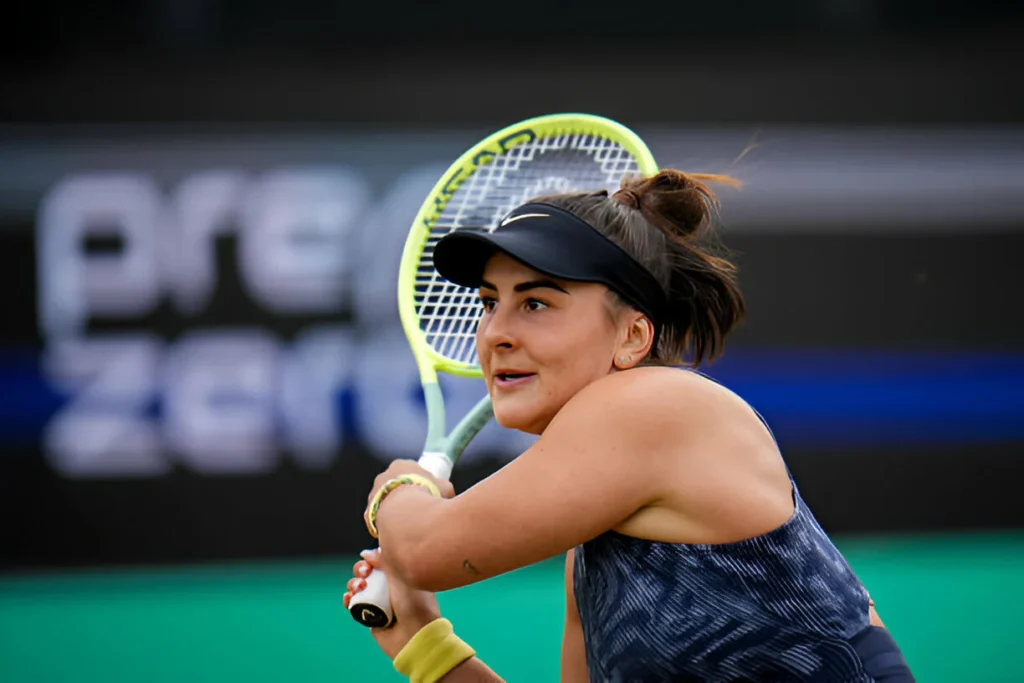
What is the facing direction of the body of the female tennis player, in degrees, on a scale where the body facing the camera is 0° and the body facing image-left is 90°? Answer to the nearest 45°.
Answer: approximately 90°
